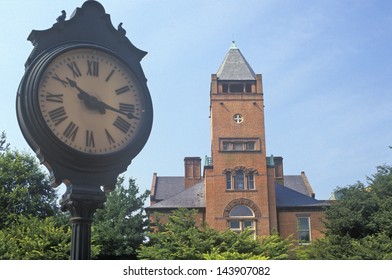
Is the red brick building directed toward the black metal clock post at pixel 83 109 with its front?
yes

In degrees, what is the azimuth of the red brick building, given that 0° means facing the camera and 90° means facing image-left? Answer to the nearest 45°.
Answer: approximately 0°

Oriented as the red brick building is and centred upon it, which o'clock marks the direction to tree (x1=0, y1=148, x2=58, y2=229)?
The tree is roughly at 2 o'clock from the red brick building.

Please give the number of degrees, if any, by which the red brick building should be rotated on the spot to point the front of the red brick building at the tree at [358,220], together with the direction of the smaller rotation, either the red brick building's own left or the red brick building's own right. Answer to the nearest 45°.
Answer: approximately 45° to the red brick building's own left

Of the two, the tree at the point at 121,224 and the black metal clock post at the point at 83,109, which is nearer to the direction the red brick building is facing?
the black metal clock post

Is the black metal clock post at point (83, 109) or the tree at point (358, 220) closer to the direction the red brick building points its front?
the black metal clock post

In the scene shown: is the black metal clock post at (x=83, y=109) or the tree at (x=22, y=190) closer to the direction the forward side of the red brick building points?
the black metal clock post
